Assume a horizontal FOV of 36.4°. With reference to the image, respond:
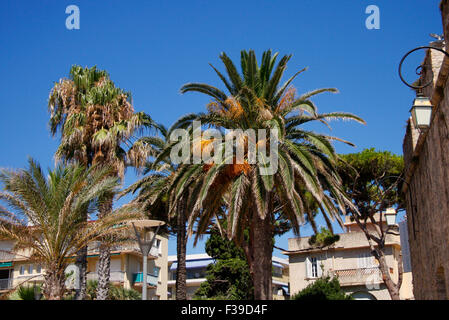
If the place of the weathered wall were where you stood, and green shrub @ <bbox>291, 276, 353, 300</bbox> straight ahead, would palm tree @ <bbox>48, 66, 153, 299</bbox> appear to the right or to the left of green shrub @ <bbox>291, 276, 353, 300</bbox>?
left

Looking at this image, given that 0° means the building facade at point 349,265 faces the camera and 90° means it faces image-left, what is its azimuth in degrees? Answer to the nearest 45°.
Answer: approximately 0°

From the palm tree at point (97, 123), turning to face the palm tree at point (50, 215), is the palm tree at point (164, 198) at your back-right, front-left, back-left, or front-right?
back-left

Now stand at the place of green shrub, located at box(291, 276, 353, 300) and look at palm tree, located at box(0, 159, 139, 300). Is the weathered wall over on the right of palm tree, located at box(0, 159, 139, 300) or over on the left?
left

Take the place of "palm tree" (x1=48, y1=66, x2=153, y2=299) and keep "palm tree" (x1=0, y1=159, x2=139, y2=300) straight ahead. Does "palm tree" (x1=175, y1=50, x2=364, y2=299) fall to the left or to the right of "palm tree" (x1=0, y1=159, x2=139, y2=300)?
left

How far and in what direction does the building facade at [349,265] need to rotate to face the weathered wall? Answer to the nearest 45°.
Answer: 0° — it already faces it

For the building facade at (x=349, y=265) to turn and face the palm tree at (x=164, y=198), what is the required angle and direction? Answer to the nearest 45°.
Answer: approximately 45° to its right

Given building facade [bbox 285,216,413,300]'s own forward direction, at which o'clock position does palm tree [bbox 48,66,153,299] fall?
The palm tree is roughly at 1 o'clock from the building facade.

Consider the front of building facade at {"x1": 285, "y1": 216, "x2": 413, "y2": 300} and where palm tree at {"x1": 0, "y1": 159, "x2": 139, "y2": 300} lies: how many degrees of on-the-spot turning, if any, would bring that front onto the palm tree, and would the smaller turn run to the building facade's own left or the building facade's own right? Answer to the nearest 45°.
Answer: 0° — it already faces it

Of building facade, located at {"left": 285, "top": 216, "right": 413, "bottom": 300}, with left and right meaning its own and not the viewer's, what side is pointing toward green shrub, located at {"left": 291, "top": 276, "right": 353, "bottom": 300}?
front
